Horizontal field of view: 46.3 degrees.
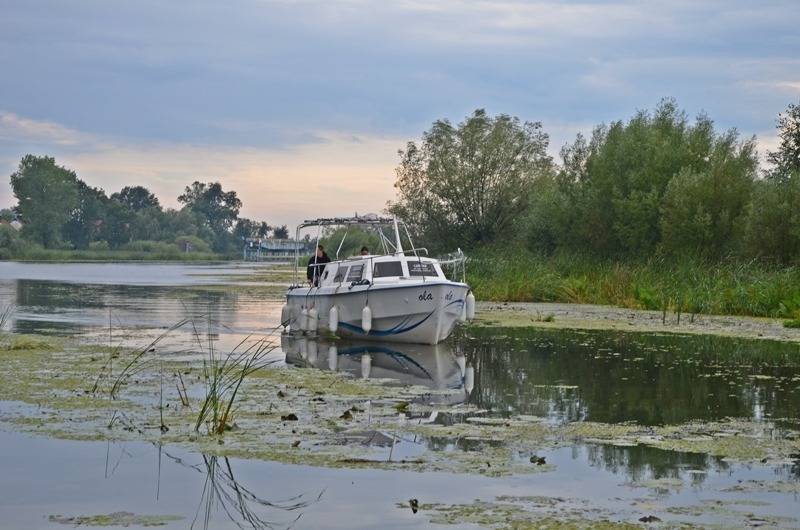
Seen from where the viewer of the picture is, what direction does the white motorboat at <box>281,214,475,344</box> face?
facing the viewer and to the right of the viewer

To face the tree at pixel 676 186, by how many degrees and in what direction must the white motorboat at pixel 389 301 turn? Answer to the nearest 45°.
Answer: approximately 90° to its left

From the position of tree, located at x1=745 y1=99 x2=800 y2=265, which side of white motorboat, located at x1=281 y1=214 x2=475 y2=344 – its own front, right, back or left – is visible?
left

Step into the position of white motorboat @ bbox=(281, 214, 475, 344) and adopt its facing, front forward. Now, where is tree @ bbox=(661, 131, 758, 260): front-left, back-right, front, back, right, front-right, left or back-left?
left
